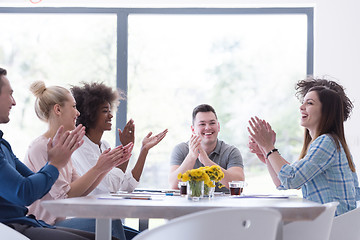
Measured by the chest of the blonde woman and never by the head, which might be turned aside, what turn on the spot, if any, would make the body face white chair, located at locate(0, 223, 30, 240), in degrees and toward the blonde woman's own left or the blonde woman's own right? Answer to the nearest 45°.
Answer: approximately 90° to the blonde woman's own right

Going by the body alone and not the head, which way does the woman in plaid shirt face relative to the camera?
to the viewer's left

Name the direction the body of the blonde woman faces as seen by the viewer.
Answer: to the viewer's right

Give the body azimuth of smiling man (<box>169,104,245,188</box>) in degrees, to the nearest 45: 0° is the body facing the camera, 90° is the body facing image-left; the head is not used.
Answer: approximately 0°

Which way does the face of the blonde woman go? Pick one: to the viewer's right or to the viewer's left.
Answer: to the viewer's right

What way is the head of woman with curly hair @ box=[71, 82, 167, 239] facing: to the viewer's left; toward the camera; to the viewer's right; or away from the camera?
to the viewer's right

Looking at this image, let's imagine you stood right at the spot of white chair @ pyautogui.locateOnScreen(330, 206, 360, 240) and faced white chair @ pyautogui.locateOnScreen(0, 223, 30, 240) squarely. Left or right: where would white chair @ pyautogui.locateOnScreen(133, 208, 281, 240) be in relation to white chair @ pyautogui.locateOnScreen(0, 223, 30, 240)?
left

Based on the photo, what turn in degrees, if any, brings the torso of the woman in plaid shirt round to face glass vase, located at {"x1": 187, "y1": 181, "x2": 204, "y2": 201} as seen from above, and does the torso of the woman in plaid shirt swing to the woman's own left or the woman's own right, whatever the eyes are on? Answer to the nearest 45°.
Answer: approximately 45° to the woman's own left

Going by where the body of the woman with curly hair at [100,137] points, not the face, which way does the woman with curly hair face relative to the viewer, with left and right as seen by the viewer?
facing to the right of the viewer

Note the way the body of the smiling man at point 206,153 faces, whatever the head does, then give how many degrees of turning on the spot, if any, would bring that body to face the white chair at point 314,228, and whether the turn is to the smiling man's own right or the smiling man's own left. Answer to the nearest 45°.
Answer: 0° — they already face it

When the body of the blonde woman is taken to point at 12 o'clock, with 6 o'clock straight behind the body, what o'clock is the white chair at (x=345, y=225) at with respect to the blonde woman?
The white chair is roughly at 1 o'clock from the blonde woman.

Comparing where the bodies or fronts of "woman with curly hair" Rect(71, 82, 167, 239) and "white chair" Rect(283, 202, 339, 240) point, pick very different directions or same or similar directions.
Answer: very different directions
